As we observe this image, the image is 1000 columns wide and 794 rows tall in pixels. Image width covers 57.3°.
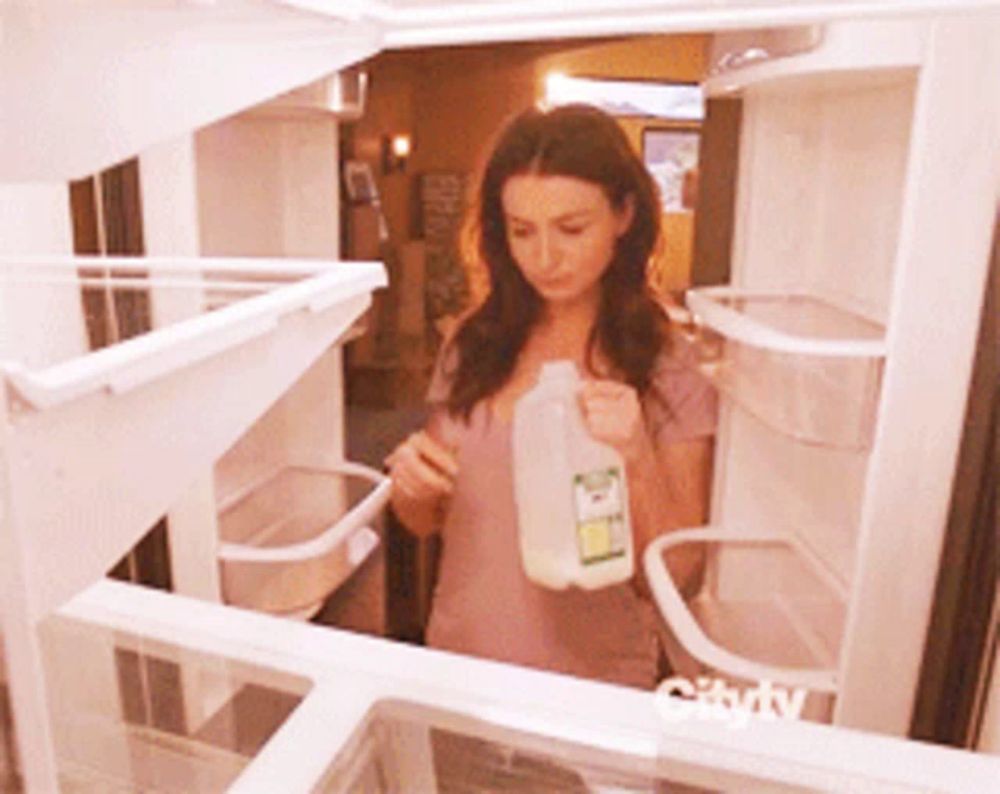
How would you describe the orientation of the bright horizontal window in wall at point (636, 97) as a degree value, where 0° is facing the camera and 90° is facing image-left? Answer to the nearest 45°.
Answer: approximately 0°

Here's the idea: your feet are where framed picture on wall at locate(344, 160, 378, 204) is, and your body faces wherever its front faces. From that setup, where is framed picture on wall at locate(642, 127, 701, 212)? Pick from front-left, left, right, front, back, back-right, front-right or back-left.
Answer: front-left

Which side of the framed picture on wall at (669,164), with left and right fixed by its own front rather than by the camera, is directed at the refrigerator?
front

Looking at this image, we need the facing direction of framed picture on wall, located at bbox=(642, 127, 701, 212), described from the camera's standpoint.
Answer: facing the viewer

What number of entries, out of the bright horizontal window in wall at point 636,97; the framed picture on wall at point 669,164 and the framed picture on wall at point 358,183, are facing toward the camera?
3

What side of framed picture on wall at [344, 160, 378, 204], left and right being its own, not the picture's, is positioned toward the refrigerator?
front

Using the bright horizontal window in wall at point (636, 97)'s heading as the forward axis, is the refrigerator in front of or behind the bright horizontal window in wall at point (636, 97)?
in front

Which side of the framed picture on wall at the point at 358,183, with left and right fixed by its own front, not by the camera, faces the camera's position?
front

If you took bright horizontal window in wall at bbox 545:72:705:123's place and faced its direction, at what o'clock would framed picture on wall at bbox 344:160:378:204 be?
framed picture on wall at bbox 344:160:378:204 is roughly at 4 o'clock from bright horizontal window in wall at bbox 545:72:705:123.
